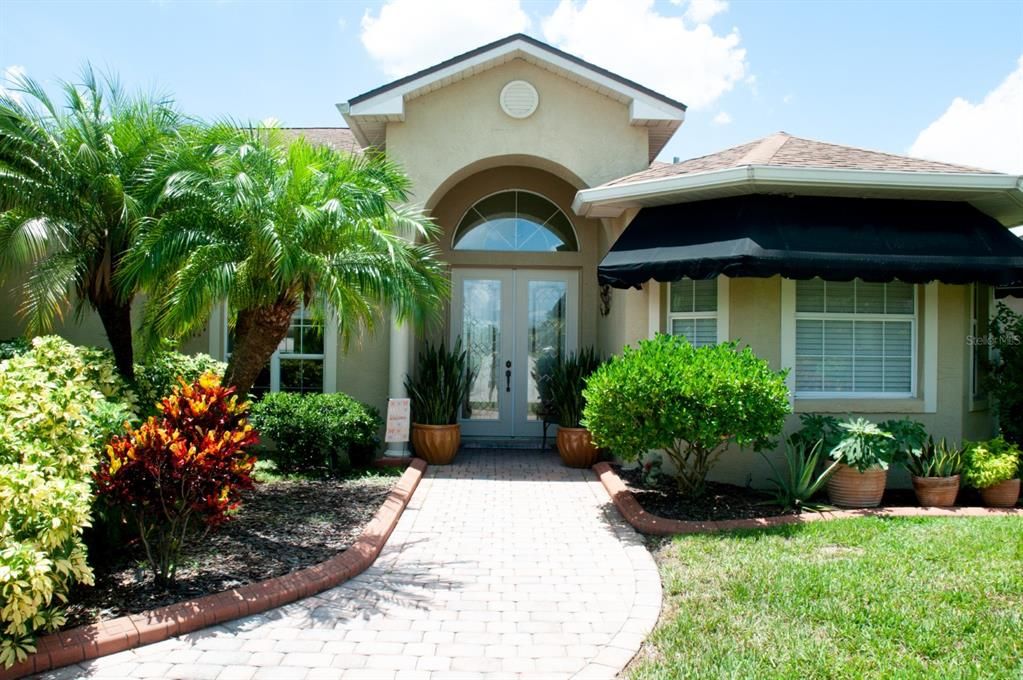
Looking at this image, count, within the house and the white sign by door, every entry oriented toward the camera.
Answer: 2

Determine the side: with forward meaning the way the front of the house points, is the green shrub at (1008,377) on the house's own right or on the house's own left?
on the house's own left

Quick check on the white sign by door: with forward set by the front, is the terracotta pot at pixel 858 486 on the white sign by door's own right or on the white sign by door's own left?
on the white sign by door's own left

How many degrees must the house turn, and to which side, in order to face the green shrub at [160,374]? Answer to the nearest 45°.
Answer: approximately 90° to its right

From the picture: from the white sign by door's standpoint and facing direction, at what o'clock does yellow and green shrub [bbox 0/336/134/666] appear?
The yellow and green shrub is roughly at 1 o'clock from the white sign by door.

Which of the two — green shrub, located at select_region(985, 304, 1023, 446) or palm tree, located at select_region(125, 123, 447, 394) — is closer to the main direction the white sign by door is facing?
the palm tree

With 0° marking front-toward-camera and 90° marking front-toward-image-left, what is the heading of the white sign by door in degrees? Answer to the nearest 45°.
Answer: approximately 0°

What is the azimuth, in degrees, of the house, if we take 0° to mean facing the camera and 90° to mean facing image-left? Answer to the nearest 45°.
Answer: approximately 0°

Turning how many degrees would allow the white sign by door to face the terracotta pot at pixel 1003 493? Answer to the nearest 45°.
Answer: approximately 45° to its left

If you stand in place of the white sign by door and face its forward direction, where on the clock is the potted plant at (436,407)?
The potted plant is roughly at 8 o'clock from the white sign by door.
